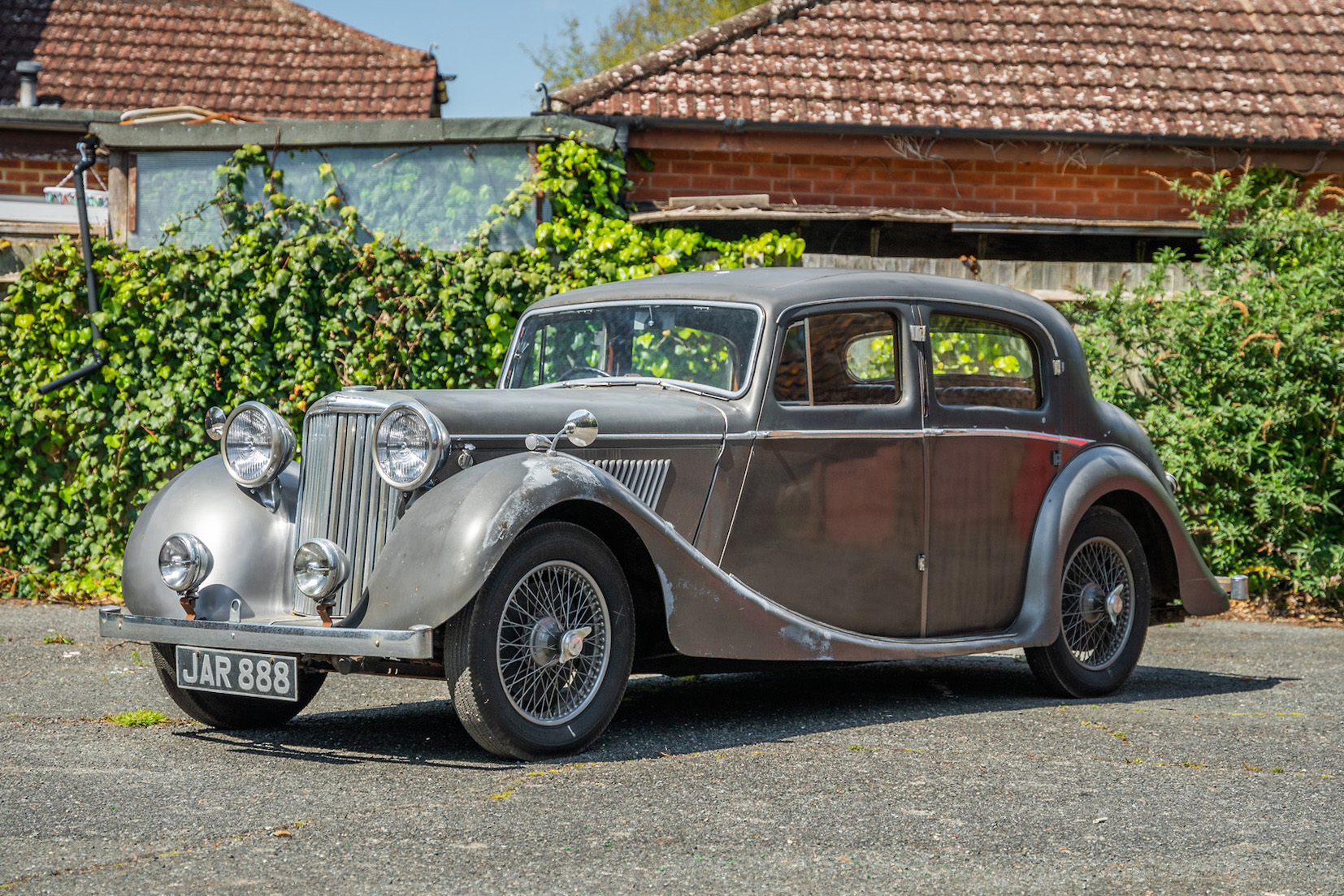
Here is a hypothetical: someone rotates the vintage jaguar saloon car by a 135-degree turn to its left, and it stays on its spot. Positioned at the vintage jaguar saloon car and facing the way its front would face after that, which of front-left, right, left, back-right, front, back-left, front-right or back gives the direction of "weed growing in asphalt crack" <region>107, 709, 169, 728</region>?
back

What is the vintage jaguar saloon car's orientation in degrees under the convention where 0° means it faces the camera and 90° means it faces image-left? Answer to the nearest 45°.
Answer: approximately 45°

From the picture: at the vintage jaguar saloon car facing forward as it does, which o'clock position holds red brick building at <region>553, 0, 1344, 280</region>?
The red brick building is roughly at 5 o'clock from the vintage jaguar saloon car.

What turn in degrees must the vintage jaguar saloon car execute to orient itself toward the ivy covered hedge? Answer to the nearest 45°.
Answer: approximately 90° to its right

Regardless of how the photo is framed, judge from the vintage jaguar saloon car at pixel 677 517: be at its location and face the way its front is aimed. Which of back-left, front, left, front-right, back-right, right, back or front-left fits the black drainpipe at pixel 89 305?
right

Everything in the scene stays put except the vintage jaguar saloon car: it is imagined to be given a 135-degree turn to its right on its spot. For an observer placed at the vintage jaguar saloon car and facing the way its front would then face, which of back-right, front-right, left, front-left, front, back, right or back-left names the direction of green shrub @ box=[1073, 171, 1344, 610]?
front-right
